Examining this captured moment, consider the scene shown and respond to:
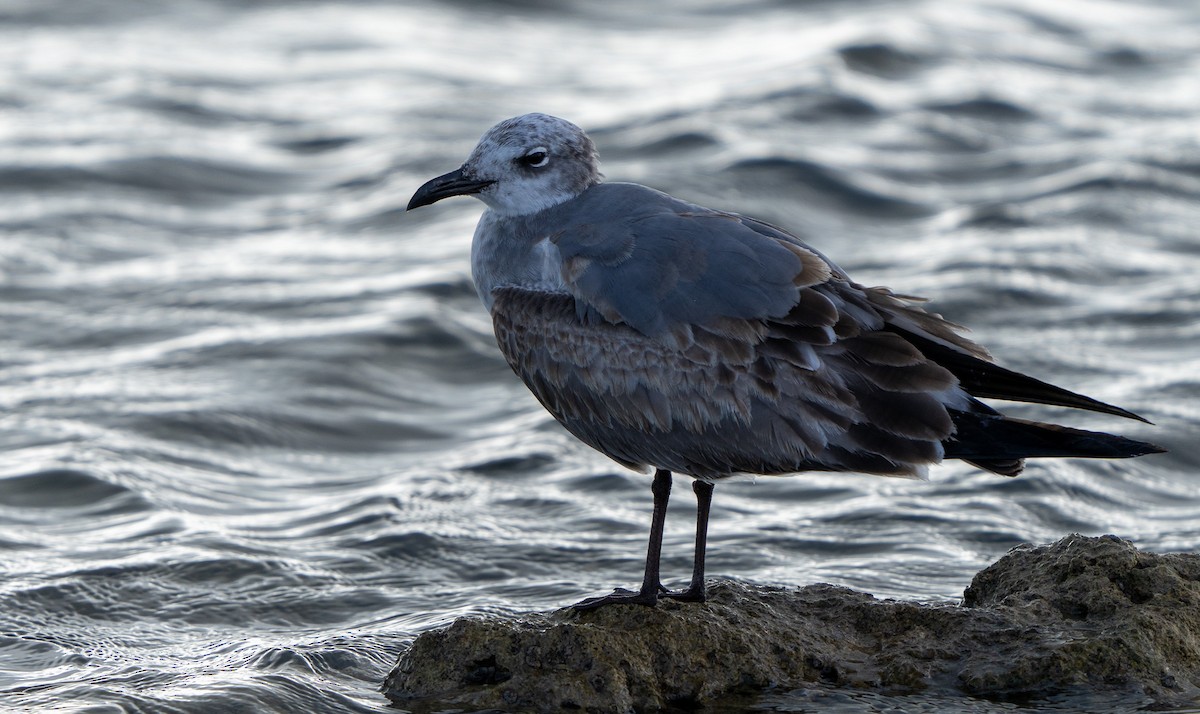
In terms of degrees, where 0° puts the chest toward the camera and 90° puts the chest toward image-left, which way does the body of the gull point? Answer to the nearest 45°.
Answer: approximately 90°
